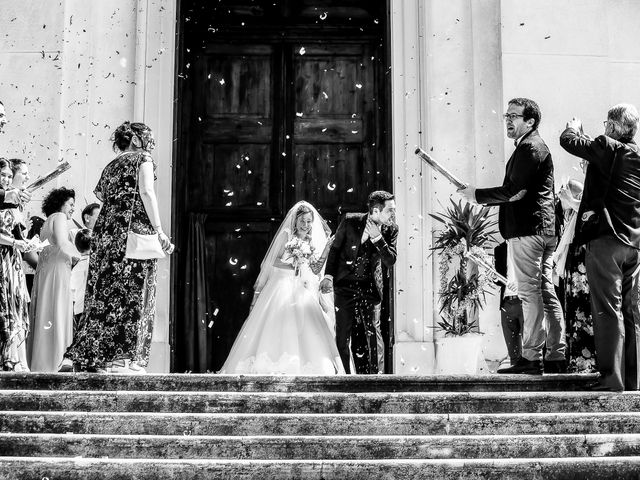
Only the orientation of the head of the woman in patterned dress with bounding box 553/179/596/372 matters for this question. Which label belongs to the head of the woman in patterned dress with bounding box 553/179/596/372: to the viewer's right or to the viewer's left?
to the viewer's left

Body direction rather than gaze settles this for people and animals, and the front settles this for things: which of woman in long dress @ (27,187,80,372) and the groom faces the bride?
the woman in long dress

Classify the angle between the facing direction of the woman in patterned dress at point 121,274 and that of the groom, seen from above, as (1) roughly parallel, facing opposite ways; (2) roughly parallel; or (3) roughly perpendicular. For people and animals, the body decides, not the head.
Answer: roughly perpendicular

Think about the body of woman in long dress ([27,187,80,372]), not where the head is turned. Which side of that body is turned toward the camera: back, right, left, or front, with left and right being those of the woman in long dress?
right

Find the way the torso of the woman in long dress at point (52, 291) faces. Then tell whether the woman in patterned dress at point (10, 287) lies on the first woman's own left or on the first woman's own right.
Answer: on the first woman's own right

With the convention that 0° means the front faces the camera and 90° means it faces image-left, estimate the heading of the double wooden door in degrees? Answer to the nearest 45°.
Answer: approximately 0°

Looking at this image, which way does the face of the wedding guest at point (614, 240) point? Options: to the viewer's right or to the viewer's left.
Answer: to the viewer's left

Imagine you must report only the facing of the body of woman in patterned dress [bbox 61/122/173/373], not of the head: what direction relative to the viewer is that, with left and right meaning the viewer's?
facing away from the viewer and to the right of the viewer

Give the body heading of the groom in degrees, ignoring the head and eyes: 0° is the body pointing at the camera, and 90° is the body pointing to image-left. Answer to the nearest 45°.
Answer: approximately 315°

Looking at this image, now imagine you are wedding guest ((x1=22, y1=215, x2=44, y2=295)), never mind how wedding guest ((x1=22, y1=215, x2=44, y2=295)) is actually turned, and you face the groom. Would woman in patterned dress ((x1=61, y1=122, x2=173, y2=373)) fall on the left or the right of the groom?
right

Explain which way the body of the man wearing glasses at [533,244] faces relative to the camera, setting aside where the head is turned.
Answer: to the viewer's left

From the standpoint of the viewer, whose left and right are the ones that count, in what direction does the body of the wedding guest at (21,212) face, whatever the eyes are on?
facing to the right of the viewer

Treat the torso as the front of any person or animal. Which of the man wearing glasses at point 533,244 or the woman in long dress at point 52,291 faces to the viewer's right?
the woman in long dress
